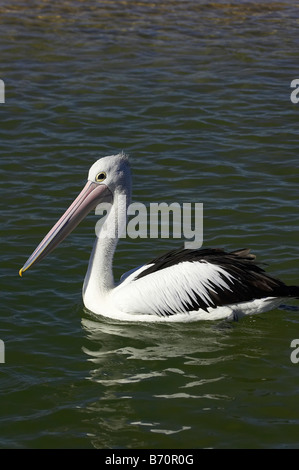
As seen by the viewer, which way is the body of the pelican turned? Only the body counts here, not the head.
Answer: to the viewer's left
